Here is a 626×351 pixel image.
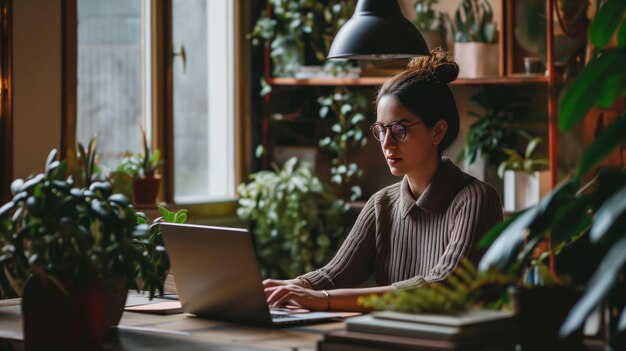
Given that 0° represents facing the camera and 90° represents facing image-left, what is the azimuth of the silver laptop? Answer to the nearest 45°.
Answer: approximately 225°

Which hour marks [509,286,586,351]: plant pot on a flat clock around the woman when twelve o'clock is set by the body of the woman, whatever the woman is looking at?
The plant pot is roughly at 10 o'clock from the woman.

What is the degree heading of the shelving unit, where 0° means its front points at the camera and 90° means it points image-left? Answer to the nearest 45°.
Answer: approximately 0°

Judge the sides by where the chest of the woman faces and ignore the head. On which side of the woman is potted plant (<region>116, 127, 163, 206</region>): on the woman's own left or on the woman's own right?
on the woman's own right

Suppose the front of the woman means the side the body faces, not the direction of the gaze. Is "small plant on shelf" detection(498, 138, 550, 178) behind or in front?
behind
